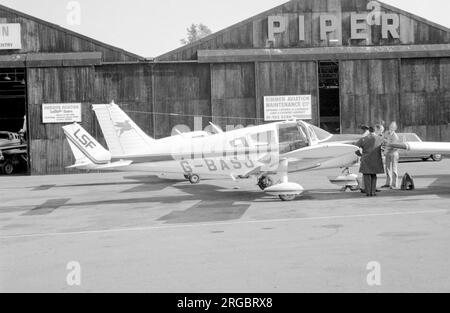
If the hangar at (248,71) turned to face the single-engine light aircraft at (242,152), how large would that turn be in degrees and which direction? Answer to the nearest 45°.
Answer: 0° — it already faces it

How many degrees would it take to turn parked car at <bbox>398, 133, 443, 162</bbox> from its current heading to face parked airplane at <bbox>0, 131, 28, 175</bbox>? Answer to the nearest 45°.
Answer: approximately 180°

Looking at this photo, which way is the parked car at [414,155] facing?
to the viewer's right

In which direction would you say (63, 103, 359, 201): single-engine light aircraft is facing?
to the viewer's right

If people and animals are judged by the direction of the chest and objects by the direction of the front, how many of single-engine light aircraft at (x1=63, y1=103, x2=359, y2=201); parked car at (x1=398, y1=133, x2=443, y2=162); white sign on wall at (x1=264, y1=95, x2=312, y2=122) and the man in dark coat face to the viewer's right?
2

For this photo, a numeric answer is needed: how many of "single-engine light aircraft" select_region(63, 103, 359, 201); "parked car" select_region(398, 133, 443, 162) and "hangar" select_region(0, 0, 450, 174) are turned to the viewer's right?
2

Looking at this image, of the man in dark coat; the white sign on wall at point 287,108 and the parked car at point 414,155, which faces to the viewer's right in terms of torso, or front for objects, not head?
the parked car
